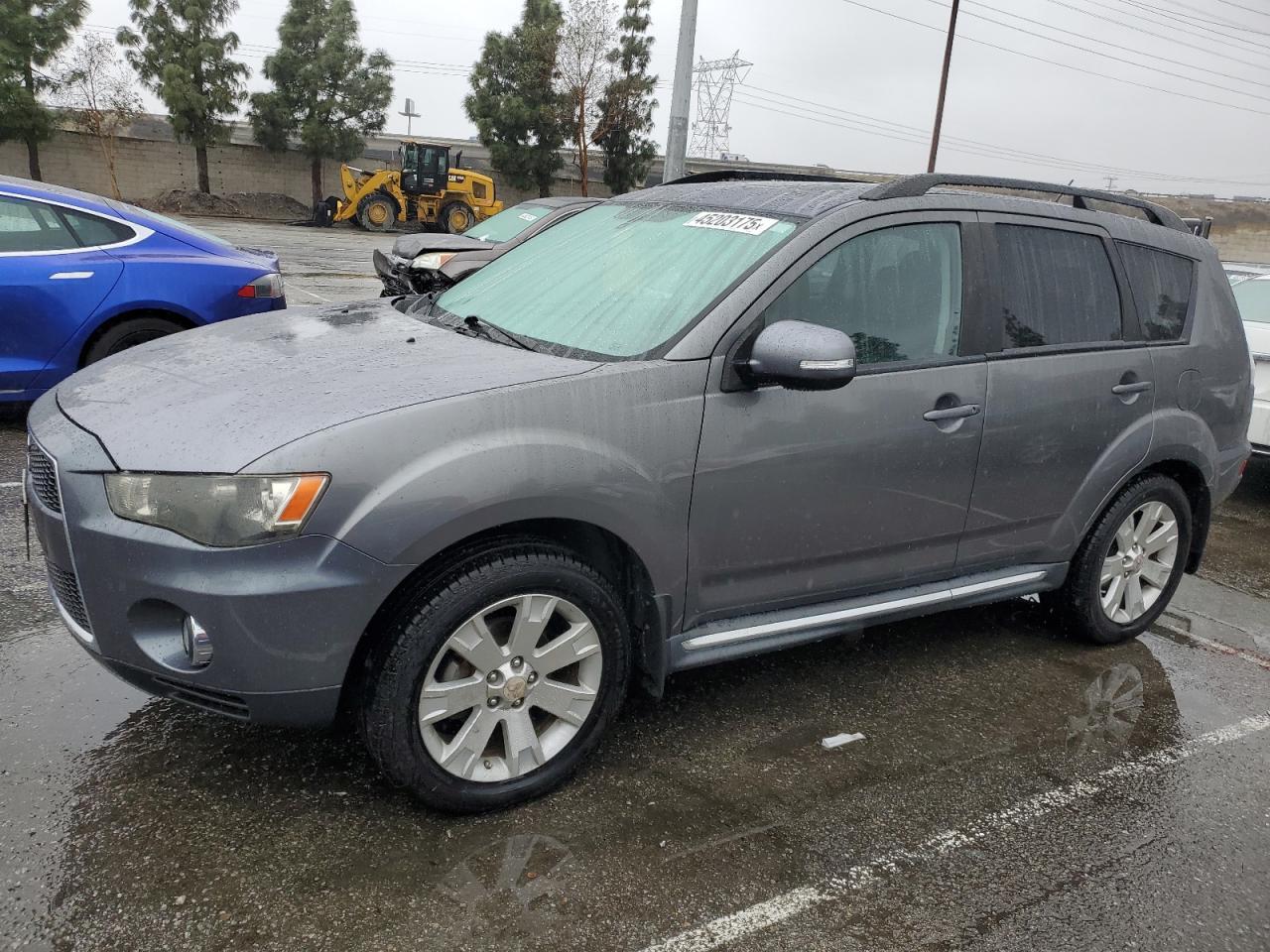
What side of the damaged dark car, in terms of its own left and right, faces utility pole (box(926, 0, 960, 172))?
back

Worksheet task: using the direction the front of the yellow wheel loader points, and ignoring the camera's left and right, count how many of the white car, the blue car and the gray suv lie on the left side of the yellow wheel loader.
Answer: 3

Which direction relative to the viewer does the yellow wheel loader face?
to the viewer's left

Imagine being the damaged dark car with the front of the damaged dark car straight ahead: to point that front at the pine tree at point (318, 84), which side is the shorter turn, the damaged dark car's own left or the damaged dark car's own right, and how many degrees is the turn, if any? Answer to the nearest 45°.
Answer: approximately 135° to the damaged dark car's own right

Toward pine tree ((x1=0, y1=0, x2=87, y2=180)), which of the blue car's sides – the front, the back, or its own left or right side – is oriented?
right

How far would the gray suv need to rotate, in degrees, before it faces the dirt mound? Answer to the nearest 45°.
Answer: approximately 90° to its right

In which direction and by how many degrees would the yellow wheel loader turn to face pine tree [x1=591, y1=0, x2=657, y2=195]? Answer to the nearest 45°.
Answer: approximately 135° to its right

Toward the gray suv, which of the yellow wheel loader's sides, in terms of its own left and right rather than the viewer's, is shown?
left

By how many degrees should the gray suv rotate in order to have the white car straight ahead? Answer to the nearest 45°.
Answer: approximately 180°

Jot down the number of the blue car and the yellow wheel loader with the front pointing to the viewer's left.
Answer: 2

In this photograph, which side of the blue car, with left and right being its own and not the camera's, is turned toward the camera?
left

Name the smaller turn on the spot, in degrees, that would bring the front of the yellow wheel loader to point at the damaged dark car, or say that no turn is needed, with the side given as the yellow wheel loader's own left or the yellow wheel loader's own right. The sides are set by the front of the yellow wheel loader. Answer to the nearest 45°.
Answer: approximately 90° to the yellow wheel loader's own left
